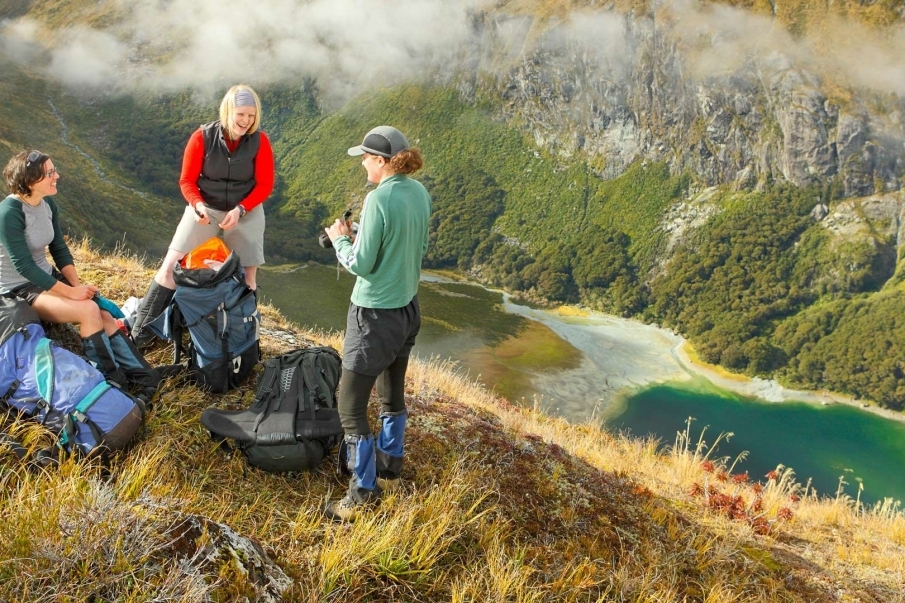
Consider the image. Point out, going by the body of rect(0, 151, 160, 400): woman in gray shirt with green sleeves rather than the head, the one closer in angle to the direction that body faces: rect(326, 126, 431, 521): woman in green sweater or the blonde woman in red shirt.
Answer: the woman in green sweater

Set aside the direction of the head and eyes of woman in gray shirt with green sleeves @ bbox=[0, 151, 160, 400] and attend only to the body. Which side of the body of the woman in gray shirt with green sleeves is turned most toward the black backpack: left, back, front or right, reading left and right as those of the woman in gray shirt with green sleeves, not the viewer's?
front

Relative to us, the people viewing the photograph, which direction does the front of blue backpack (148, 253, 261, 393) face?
facing the viewer and to the right of the viewer

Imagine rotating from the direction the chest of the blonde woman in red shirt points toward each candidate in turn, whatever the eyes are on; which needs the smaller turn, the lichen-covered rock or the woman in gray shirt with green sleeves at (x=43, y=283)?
the lichen-covered rock

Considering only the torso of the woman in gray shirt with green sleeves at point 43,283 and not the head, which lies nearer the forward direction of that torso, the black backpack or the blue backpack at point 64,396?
the black backpack

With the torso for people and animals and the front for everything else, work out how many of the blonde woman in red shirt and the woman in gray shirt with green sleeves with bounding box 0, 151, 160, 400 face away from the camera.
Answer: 0

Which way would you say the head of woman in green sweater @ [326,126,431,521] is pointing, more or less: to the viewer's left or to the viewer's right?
to the viewer's left

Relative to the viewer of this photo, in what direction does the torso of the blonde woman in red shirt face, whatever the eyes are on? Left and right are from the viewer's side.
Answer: facing the viewer

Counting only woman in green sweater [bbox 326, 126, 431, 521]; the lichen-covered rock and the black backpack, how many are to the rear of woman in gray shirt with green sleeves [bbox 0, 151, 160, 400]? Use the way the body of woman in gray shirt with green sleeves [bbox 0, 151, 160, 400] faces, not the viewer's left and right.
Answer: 0

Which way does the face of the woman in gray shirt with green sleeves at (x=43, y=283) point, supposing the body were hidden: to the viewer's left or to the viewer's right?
to the viewer's right

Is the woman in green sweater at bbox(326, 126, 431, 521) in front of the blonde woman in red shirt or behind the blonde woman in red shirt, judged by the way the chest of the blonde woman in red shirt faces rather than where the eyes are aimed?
in front

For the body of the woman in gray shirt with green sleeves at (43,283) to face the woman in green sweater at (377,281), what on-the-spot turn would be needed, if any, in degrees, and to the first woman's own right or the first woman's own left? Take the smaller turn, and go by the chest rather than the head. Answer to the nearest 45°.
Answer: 0° — they already face them

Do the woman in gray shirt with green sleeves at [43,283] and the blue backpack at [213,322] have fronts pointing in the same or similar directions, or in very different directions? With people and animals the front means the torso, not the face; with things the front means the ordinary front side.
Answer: same or similar directions

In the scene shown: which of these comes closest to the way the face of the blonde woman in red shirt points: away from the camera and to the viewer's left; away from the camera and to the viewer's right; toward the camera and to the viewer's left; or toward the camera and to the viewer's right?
toward the camera and to the viewer's right

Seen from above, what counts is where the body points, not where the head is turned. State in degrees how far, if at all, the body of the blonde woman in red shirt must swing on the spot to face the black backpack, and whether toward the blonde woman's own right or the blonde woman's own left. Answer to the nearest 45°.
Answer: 0° — they already face it
